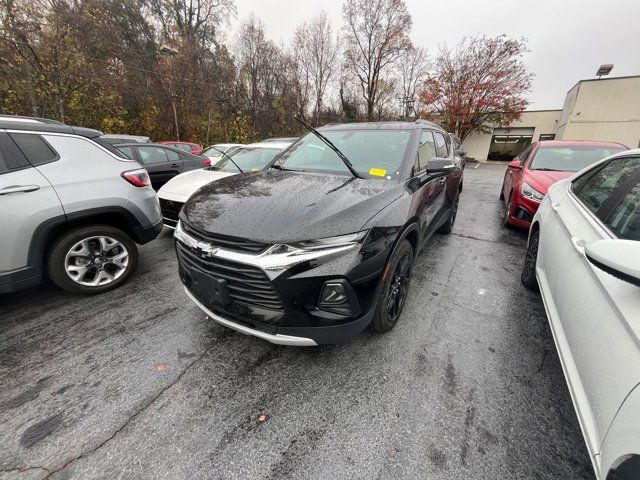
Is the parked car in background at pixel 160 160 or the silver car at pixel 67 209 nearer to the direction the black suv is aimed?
the silver car

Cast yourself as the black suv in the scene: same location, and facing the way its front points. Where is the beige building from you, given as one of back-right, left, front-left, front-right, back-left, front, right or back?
back

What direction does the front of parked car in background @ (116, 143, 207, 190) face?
to the viewer's left

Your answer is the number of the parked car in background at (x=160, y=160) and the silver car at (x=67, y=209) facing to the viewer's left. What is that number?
2

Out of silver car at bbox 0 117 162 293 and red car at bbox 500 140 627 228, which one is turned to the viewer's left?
the silver car

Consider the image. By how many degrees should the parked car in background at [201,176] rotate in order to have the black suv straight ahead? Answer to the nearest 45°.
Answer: approximately 45° to its left

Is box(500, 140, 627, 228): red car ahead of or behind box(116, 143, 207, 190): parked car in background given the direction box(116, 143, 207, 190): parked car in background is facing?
behind

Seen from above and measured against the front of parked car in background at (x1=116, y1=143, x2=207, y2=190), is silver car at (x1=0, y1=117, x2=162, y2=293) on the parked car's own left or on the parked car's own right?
on the parked car's own left

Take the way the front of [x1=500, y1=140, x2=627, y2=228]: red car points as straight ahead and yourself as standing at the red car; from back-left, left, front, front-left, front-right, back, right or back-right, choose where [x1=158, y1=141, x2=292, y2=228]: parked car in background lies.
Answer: right

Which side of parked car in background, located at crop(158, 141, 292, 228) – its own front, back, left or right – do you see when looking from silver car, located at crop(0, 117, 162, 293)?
front

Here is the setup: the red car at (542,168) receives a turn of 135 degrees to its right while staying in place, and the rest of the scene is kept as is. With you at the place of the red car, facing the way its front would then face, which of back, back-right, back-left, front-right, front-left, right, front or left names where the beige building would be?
right

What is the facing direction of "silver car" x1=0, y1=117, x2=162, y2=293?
to the viewer's left

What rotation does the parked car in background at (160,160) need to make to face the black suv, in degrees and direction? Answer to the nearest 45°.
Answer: approximately 90° to its left

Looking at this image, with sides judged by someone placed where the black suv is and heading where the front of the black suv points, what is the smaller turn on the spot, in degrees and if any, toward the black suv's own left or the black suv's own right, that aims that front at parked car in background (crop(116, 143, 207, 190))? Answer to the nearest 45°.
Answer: approximately 90° to the black suv's own right
